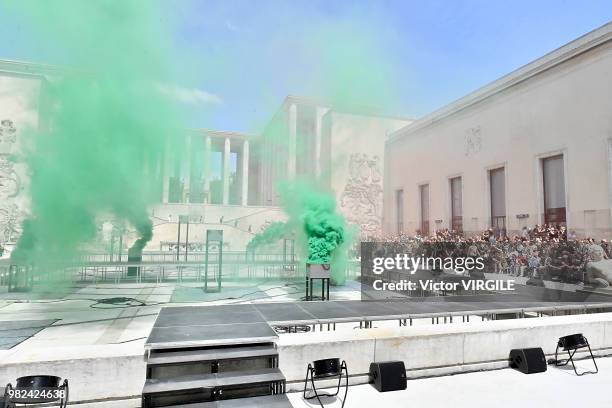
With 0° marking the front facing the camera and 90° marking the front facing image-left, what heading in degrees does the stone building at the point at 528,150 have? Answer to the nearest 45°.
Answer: approximately 45°

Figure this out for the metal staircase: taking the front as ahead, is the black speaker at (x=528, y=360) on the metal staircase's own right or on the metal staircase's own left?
on the metal staircase's own left

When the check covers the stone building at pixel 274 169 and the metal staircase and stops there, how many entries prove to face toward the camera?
2

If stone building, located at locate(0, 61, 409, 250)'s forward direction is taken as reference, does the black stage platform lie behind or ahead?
ahead

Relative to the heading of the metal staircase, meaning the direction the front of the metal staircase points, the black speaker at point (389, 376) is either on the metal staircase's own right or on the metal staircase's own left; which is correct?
on the metal staircase's own left

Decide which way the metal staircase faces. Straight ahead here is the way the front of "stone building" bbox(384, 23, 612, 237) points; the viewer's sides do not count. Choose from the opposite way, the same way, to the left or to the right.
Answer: to the left

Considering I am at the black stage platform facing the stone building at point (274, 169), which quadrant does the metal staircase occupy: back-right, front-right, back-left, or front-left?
back-left

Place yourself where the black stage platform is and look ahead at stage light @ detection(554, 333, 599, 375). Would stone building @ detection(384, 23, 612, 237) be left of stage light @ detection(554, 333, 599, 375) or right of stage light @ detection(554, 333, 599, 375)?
left
